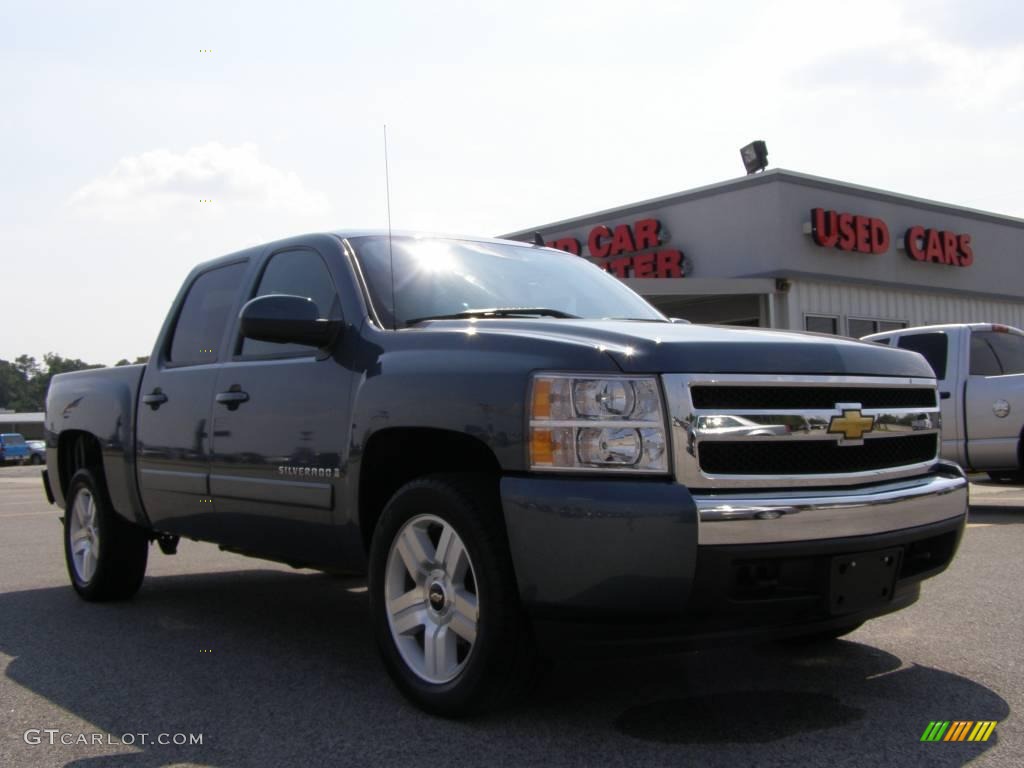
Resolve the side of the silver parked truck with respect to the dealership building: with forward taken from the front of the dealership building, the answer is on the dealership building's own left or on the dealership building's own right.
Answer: on the dealership building's own left

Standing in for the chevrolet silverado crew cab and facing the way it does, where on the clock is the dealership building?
The dealership building is roughly at 8 o'clock from the chevrolet silverado crew cab.

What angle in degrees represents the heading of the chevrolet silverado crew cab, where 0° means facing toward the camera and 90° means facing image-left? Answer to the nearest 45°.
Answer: approximately 315°

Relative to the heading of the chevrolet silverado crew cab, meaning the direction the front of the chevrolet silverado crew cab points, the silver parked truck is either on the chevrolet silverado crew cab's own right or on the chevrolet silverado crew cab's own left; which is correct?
on the chevrolet silverado crew cab's own left

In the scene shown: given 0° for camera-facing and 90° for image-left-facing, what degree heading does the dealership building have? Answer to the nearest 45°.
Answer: approximately 45°
